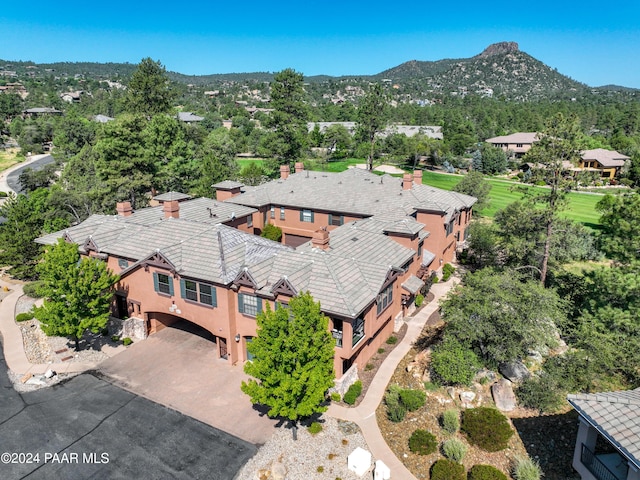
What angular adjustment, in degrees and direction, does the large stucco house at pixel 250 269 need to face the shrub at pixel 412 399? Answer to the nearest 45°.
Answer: approximately 90° to its left

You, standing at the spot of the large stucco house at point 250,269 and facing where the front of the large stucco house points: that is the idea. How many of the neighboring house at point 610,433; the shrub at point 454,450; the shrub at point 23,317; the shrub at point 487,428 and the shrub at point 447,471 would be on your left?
4

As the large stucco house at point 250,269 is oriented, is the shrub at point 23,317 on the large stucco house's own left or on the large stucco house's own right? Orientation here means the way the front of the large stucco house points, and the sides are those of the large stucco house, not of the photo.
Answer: on the large stucco house's own right

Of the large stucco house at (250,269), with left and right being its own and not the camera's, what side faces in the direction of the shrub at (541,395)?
left

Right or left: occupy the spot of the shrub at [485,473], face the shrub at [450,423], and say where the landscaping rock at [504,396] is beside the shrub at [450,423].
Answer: right

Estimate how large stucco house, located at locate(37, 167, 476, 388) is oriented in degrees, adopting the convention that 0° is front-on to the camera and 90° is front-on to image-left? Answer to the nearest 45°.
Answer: approximately 45°

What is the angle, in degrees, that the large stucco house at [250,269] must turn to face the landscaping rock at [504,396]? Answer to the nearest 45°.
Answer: approximately 90° to its left

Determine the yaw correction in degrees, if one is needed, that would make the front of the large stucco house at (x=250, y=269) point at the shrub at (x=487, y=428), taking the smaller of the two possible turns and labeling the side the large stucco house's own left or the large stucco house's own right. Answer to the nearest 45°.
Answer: approximately 90° to the large stucco house's own left

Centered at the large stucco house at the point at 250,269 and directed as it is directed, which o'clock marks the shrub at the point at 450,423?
The shrub is roughly at 9 o'clock from the large stucco house.

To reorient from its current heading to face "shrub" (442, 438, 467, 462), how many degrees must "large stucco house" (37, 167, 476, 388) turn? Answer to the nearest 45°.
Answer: approximately 90° to its left

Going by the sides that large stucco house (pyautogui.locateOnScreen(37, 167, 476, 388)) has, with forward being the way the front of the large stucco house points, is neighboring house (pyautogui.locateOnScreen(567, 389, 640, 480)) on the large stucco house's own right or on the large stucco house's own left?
on the large stucco house's own left

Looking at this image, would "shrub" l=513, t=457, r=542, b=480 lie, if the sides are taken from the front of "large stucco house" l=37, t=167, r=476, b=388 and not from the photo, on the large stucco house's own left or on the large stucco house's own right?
on the large stucco house's own left
